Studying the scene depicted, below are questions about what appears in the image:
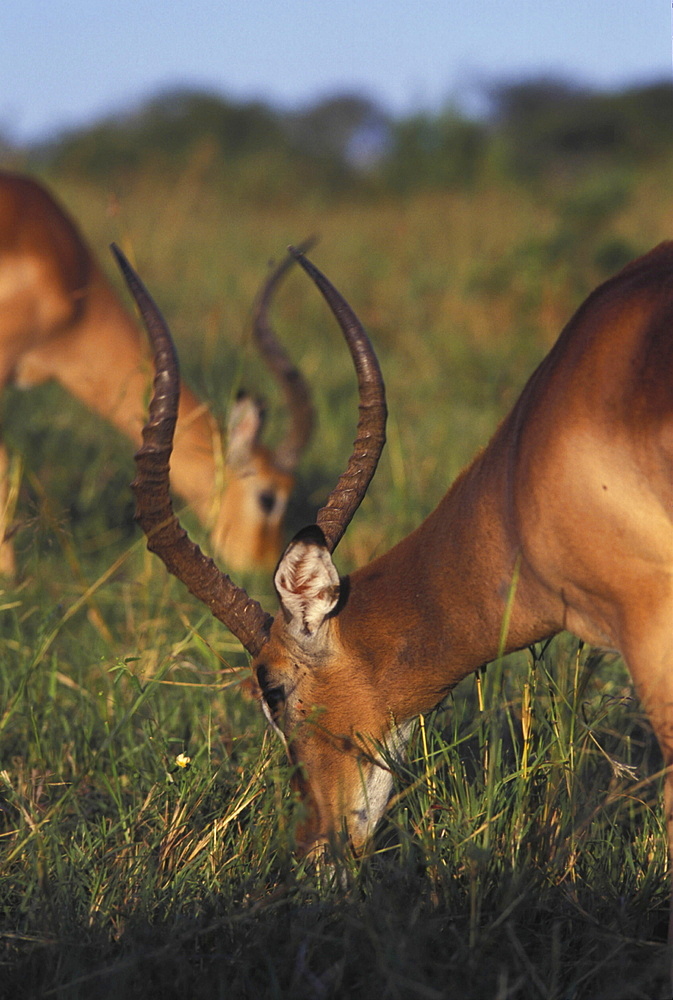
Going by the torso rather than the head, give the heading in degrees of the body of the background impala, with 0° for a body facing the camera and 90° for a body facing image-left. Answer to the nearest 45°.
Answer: approximately 270°

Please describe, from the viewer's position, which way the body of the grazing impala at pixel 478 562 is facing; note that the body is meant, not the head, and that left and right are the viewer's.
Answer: facing to the left of the viewer

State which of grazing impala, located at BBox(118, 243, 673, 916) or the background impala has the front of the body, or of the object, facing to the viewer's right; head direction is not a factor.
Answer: the background impala

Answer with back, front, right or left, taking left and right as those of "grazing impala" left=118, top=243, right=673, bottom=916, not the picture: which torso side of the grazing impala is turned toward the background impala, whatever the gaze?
right

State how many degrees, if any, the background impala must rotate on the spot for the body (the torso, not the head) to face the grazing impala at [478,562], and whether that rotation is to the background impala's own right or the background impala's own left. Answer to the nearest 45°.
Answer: approximately 90° to the background impala's own right

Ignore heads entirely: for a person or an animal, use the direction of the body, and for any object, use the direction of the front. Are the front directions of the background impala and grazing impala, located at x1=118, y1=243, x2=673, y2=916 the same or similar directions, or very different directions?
very different directions

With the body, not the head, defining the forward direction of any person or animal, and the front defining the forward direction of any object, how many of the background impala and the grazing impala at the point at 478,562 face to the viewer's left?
1
